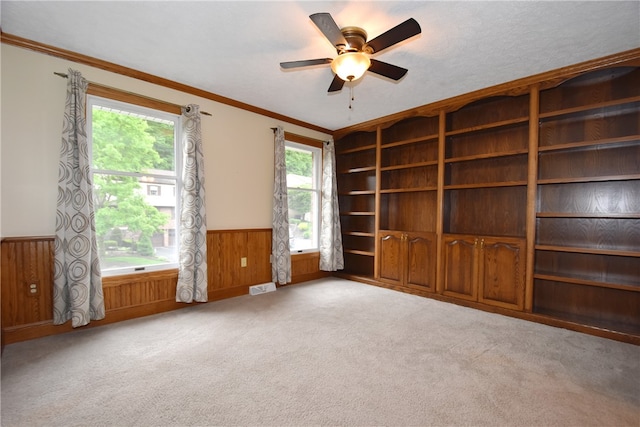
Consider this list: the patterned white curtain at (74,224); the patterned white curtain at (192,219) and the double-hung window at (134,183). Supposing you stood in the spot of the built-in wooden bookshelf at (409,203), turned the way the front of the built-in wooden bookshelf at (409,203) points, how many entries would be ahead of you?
3

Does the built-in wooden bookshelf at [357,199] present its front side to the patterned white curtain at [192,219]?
yes

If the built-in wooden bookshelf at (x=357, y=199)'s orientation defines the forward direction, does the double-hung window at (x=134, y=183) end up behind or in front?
in front

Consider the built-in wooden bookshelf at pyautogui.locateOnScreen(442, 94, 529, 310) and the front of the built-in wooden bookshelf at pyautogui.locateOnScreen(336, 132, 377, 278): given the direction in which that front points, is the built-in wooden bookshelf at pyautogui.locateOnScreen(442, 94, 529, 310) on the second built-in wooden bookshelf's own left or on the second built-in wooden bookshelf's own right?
on the second built-in wooden bookshelf's own left

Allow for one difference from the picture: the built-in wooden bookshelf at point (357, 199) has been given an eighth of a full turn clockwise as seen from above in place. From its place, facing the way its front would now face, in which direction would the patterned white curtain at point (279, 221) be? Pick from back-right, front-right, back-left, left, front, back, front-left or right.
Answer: front-left

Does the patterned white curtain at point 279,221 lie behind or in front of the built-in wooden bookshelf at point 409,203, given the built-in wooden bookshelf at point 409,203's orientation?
in front

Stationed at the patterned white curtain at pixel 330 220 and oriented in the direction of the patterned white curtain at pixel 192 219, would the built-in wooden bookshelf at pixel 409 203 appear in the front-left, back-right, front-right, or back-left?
back-left

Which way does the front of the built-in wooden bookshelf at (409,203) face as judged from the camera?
facing the viewer and to the left of the viewer

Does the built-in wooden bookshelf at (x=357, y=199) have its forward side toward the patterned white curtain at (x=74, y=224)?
yes

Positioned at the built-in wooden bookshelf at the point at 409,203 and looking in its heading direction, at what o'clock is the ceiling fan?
The ceiling fan is roughly at 11 o'clock from the built-in wooden bookshelf.

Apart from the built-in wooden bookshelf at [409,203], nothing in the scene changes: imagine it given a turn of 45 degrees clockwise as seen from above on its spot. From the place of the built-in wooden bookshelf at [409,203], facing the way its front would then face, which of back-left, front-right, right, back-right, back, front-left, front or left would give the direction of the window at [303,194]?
front

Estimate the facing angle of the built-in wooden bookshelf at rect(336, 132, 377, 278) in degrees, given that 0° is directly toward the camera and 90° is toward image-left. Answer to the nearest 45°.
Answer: approximately 45°

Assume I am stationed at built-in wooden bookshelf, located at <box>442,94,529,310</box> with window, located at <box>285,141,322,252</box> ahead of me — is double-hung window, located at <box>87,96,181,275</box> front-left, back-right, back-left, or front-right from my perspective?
front-left

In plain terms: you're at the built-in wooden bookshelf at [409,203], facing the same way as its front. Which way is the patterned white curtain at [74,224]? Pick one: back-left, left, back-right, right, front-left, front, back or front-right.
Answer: front
